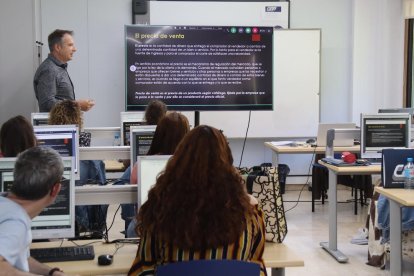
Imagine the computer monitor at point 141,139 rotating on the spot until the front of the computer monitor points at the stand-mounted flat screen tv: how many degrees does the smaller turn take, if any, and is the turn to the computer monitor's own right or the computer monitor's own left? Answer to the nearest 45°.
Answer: approximately 180°

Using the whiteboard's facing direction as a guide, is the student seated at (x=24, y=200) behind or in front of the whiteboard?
in front

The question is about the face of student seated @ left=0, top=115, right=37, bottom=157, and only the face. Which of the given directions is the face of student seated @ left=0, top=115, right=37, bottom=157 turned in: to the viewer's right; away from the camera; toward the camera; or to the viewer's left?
away from the camera

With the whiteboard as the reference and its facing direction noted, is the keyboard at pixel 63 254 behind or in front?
in front

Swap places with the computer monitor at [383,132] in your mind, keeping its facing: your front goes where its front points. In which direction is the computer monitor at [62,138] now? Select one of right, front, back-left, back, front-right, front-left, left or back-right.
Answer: front-right

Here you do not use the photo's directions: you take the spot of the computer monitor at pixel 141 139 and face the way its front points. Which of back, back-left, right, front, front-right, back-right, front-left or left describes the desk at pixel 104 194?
front

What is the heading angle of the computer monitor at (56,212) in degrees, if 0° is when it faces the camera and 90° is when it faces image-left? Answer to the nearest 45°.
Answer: approximately 0°

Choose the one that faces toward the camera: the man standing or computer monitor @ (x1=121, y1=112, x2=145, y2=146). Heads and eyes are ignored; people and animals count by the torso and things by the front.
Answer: the computer monitor

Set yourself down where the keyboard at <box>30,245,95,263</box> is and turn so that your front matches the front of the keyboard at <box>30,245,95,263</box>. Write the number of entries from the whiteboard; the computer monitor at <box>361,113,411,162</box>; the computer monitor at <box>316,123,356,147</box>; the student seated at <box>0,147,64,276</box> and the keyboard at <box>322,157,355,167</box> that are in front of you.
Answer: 1

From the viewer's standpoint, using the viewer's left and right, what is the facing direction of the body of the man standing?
facing to the right of the viewer

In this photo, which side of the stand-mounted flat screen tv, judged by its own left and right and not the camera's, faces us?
front

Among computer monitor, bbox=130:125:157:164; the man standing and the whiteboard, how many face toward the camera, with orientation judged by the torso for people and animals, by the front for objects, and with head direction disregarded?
2

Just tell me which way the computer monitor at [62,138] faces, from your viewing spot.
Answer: facing the viewer

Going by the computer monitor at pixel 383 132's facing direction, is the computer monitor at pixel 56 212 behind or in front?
in front
